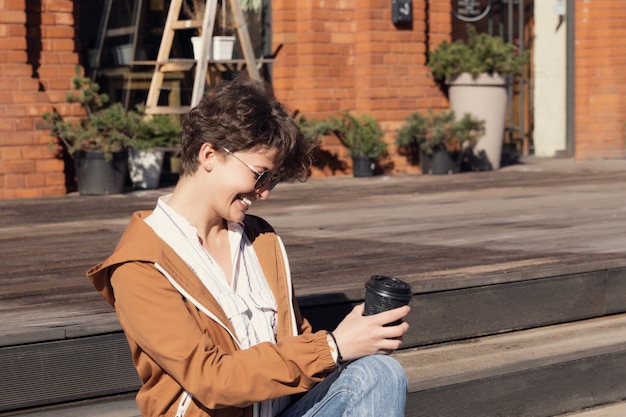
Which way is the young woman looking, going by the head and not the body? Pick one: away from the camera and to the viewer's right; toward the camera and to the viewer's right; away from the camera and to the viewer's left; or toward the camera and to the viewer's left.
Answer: toward the camera and to the viewer's right

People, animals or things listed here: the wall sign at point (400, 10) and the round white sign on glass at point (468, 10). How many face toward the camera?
2

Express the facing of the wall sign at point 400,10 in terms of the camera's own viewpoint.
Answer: facing the viewer

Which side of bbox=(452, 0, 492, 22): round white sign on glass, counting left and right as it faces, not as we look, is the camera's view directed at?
front

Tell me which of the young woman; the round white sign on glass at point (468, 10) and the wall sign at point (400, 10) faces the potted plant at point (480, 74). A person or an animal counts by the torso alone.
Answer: the round white sign on glass

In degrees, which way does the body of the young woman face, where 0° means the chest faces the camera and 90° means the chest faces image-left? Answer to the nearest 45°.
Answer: approximately 315°

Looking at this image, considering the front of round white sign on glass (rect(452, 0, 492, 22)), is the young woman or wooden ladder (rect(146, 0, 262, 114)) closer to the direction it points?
the young woman

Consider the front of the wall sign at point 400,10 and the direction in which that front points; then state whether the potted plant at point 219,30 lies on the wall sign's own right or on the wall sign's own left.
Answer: on the wall sign's own right

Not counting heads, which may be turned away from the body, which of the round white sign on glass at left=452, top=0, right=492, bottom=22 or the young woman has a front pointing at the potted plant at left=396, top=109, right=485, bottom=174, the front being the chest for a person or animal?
the round white sign on glass

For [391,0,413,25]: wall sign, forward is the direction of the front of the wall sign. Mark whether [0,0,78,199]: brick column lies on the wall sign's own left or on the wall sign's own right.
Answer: on the wall sign's own right

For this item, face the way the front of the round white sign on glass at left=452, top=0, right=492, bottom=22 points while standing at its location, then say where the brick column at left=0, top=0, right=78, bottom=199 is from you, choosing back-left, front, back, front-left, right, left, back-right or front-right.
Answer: front-right

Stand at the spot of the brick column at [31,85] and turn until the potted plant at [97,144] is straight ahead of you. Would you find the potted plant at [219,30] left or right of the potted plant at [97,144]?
left

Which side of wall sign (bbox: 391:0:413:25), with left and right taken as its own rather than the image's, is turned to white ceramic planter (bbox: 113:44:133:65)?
right

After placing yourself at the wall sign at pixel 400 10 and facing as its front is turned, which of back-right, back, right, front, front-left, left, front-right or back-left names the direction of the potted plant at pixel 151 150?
front-right
